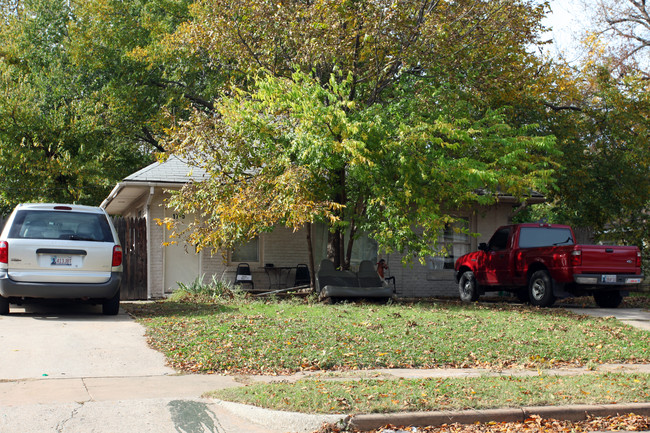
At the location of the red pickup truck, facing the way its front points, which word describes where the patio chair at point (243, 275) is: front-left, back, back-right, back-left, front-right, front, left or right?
front-left

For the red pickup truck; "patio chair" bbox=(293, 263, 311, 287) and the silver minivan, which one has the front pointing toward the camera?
the patio chair

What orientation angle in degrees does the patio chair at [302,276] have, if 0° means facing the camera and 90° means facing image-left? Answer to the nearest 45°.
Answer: approximately 0°

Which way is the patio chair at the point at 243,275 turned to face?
toward the camera

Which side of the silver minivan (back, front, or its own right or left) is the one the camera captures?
back

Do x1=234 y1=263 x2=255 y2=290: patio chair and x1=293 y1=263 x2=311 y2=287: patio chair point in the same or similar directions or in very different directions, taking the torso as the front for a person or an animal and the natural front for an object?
same or similar directions

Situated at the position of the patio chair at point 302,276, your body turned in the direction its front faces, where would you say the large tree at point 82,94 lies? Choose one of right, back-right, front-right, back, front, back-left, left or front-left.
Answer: back-right

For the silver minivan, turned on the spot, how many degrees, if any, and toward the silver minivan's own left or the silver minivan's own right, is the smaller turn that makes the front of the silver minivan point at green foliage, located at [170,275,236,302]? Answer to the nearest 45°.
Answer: approximately 45° to the silver minivan's own right

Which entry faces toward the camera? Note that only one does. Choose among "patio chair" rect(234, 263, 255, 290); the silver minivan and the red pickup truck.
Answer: the patio chair

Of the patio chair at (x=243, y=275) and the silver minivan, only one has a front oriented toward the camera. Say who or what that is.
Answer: the patio chair

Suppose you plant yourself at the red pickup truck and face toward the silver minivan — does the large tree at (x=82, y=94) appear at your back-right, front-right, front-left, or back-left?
front-right

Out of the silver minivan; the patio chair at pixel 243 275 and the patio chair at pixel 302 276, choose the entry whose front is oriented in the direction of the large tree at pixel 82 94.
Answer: the silver minivan

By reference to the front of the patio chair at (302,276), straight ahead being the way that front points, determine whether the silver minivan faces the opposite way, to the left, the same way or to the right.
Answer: the opposite way

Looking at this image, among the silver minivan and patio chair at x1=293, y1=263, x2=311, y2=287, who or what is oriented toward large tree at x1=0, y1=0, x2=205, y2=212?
the silver minivan

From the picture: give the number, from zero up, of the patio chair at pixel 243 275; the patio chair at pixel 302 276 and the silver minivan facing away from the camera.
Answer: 1
